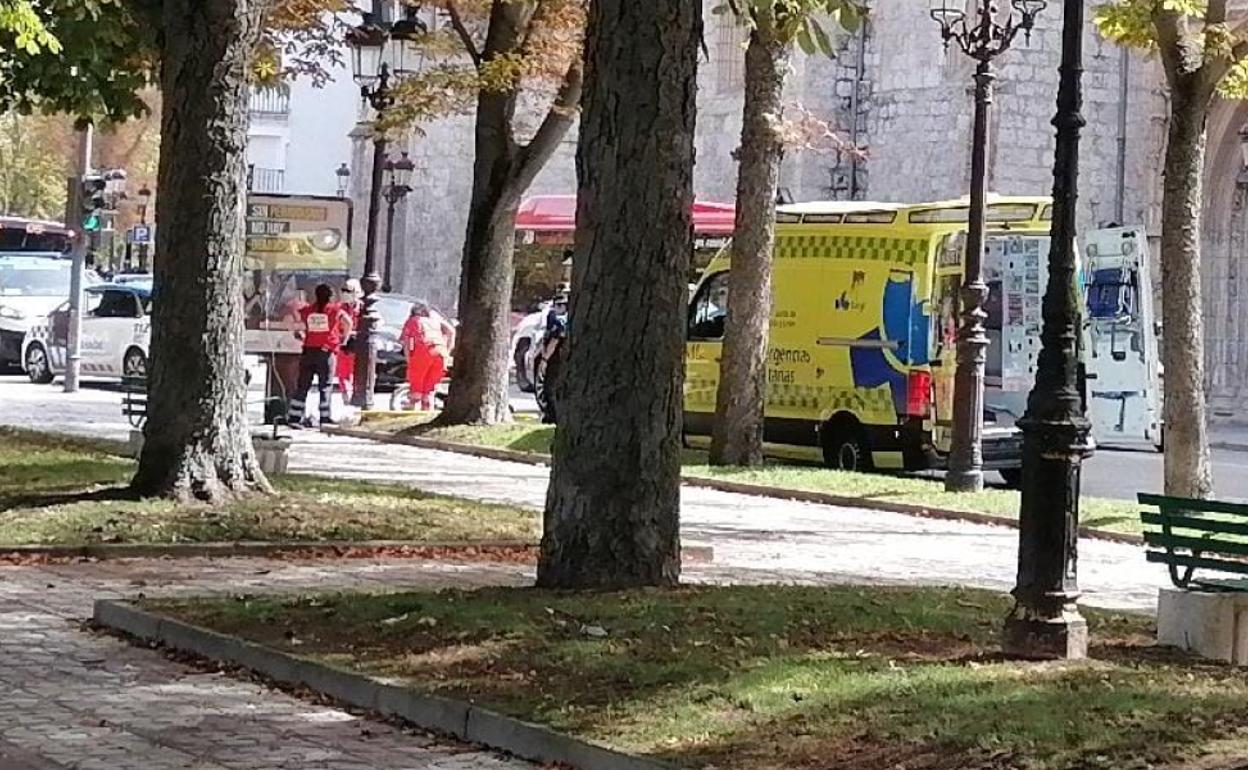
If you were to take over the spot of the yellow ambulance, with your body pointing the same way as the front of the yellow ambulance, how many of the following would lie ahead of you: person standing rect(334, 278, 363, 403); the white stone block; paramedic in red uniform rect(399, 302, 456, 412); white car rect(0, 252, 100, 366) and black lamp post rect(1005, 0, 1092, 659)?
3

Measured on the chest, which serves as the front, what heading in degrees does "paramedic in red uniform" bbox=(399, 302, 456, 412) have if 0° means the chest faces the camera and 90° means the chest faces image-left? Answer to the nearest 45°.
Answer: approximately 180°

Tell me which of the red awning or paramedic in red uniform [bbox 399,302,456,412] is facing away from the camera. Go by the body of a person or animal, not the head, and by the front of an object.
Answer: the paramedic in red uniform

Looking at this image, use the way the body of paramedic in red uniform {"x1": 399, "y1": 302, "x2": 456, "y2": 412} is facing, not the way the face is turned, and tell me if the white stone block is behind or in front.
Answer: behind

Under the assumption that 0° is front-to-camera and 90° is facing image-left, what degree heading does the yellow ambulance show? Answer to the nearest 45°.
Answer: approximately 135°

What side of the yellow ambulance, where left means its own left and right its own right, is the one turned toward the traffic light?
front

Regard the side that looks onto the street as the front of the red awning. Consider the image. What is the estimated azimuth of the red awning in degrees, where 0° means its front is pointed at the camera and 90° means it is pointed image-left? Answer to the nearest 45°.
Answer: approximately 0°

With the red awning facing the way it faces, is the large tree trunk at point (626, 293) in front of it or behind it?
in front

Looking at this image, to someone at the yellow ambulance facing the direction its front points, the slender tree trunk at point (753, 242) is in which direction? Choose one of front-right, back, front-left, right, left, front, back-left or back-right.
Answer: left

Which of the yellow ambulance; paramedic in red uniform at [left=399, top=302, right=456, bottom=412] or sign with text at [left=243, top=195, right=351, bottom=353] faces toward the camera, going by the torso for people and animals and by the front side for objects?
the sign with text

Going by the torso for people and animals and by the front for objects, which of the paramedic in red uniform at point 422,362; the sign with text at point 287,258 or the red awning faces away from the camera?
the paramedic in red uniform
